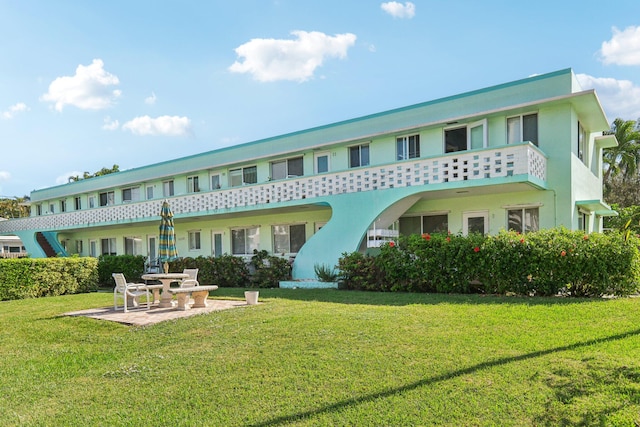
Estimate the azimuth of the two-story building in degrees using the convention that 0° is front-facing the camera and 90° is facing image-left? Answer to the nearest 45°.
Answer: approximately 45°

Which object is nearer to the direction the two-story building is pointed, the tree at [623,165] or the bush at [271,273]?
the bush

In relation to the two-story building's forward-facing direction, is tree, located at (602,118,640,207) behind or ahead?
behind

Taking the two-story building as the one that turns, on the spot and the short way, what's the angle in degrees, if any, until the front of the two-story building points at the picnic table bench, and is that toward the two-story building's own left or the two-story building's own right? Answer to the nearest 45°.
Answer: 0° — it already faces it
